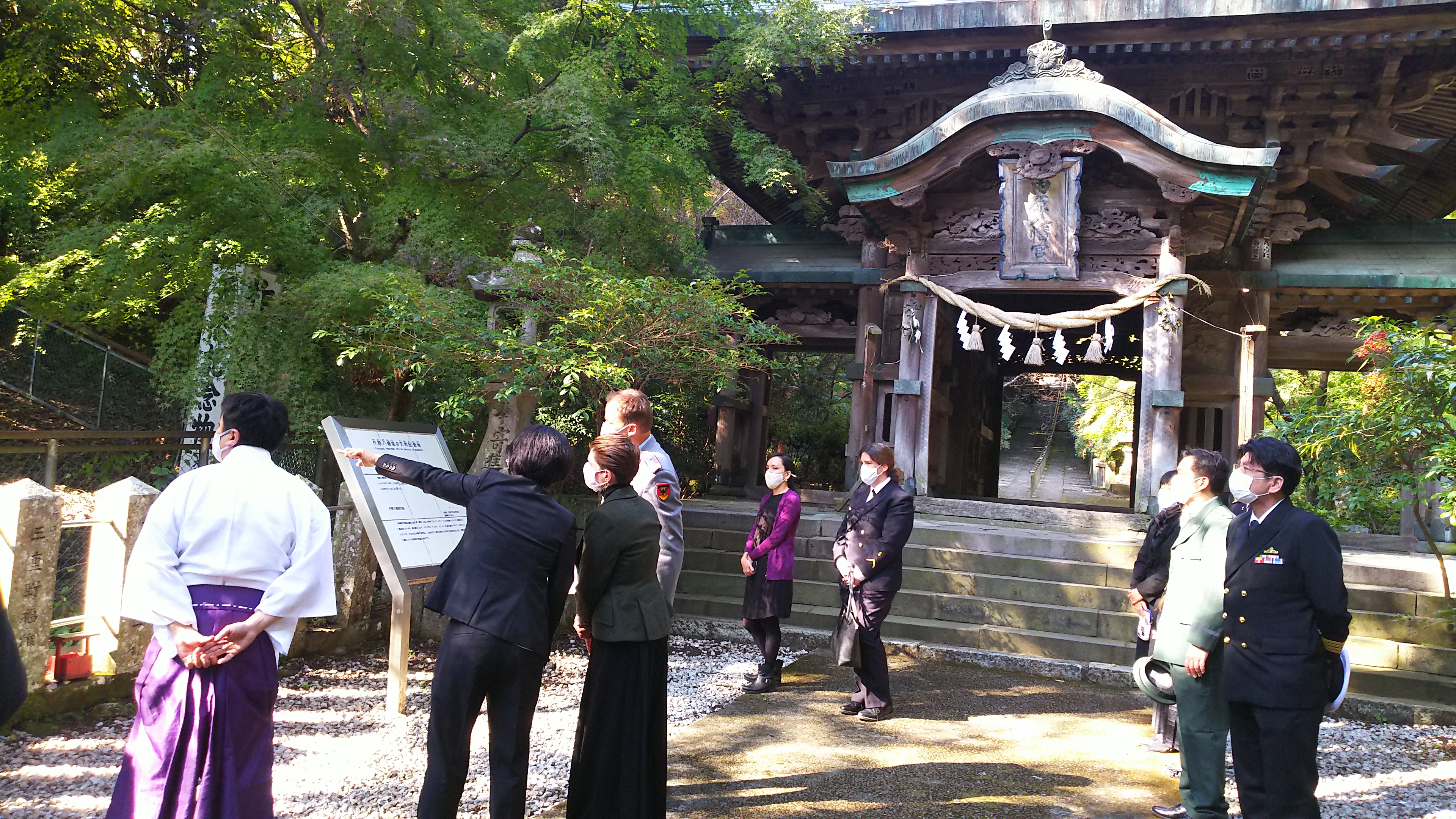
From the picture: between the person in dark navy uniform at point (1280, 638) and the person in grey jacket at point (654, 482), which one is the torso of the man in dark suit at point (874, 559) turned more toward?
the person in grey jacket

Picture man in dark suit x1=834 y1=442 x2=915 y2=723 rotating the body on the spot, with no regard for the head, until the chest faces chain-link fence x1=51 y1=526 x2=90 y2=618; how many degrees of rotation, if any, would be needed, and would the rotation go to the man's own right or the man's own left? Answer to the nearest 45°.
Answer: approximately 45° to the man's own right

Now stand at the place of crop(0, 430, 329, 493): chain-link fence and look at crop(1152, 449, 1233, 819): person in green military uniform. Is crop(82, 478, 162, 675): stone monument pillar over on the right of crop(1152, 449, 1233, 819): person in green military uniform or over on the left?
right

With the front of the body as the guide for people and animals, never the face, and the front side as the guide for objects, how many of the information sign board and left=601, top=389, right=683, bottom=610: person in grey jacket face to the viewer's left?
1

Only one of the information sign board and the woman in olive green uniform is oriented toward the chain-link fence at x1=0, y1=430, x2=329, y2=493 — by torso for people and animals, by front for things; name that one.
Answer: the woman in olive green uniform

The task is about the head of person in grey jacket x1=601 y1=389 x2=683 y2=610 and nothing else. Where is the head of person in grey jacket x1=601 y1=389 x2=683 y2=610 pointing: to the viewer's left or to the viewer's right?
to the viewer's left

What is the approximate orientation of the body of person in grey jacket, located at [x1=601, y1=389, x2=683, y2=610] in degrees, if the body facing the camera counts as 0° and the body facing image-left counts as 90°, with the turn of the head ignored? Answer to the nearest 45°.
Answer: approximately 90°

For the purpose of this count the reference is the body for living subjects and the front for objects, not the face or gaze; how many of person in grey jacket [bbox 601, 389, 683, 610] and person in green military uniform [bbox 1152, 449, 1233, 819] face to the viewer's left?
2

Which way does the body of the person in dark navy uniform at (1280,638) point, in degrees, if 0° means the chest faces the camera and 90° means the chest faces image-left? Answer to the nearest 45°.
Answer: approximately 45°

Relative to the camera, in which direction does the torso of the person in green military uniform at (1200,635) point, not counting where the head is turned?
to the viewer's left

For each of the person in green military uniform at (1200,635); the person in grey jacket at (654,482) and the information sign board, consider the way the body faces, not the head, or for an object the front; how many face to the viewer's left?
2

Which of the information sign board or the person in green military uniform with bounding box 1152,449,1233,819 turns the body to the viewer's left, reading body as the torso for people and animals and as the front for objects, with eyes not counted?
the person in green military uniform

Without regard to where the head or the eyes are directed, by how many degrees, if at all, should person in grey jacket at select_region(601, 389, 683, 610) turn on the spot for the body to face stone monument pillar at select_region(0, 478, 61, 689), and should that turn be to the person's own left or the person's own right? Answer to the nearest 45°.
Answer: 0° — they already face it
